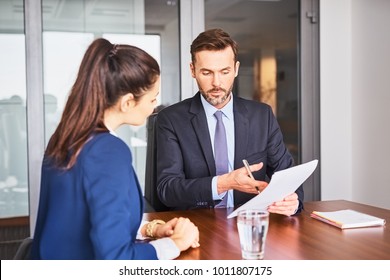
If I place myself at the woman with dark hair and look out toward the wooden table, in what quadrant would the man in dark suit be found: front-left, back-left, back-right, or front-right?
front-left

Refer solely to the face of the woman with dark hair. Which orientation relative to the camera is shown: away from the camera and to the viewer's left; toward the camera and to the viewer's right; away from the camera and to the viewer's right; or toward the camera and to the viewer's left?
away from the camera and to the viewer's right

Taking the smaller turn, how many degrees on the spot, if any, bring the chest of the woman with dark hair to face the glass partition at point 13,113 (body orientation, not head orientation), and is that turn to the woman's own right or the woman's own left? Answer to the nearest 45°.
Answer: approximately 45° to the woman's own left

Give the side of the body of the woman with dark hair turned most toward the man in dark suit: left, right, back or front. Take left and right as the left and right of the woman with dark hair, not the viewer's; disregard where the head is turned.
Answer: front

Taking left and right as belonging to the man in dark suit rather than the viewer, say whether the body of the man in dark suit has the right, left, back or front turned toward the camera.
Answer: front

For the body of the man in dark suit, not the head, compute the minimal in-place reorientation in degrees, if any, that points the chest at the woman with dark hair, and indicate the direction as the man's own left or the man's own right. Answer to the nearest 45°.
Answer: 0° — they already face them

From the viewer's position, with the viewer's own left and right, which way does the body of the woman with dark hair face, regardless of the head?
facing away from the viewer and to the right of the viewer

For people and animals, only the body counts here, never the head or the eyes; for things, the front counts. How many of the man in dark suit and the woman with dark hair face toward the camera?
1

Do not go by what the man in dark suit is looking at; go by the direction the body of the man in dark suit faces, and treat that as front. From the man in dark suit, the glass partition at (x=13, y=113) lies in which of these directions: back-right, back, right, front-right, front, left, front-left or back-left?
back-right

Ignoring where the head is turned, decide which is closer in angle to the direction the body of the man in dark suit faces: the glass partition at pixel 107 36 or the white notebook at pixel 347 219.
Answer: the white notebook
